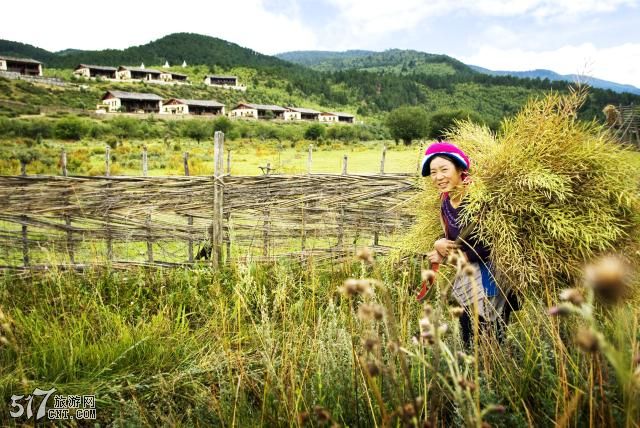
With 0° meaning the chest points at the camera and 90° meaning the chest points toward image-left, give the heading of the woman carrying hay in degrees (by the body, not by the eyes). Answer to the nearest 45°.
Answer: approximately 45°

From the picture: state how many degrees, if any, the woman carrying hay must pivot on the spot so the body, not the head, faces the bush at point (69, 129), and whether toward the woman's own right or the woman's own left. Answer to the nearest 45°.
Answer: approximately 90° to the woman's own right
